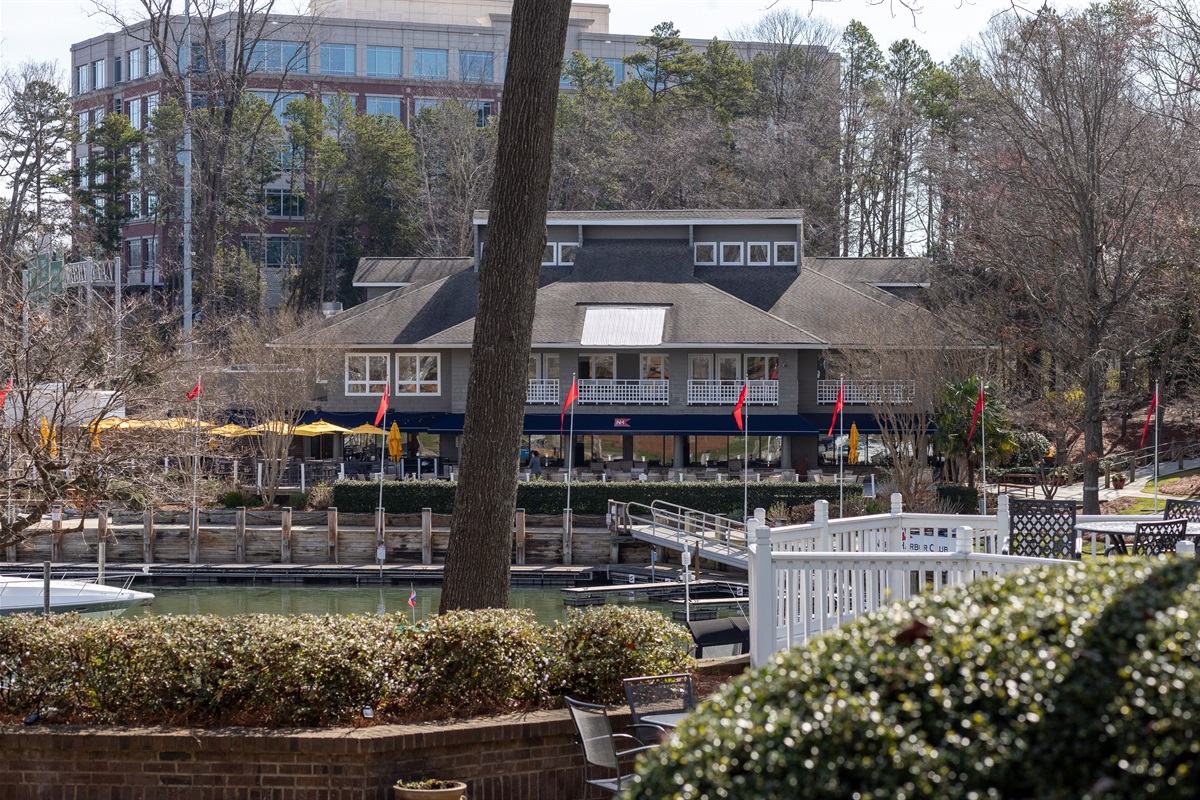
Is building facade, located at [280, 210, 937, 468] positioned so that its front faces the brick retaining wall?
yes

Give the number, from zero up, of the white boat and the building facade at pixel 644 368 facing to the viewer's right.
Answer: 1

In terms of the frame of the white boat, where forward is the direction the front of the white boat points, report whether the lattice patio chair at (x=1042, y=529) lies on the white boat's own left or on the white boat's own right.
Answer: on the white boat's own right

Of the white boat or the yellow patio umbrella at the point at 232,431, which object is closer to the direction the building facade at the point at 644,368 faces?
the white boat

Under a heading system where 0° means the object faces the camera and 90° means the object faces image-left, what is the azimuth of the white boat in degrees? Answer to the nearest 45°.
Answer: approximately 270°

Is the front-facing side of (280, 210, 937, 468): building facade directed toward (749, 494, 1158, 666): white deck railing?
yes

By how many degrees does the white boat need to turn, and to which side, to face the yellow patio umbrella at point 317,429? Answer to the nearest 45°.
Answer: approximately 45° to its left

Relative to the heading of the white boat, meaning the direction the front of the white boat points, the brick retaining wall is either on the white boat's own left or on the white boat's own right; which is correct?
on the white boat's own right

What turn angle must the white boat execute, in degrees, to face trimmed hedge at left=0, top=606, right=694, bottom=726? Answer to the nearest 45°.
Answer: approximately 90° to its right

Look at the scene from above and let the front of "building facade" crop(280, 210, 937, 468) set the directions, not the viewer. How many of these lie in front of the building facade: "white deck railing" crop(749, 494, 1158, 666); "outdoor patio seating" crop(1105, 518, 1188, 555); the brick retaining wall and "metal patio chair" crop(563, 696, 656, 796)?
4

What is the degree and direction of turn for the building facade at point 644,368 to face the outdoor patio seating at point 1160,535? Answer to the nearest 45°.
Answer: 0° — it already faces it

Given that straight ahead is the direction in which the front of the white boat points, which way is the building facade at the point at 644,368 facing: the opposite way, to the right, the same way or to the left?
to the right

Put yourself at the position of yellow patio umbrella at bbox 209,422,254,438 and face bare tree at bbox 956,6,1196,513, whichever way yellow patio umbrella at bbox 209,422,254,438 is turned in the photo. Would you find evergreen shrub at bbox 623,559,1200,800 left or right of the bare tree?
right
